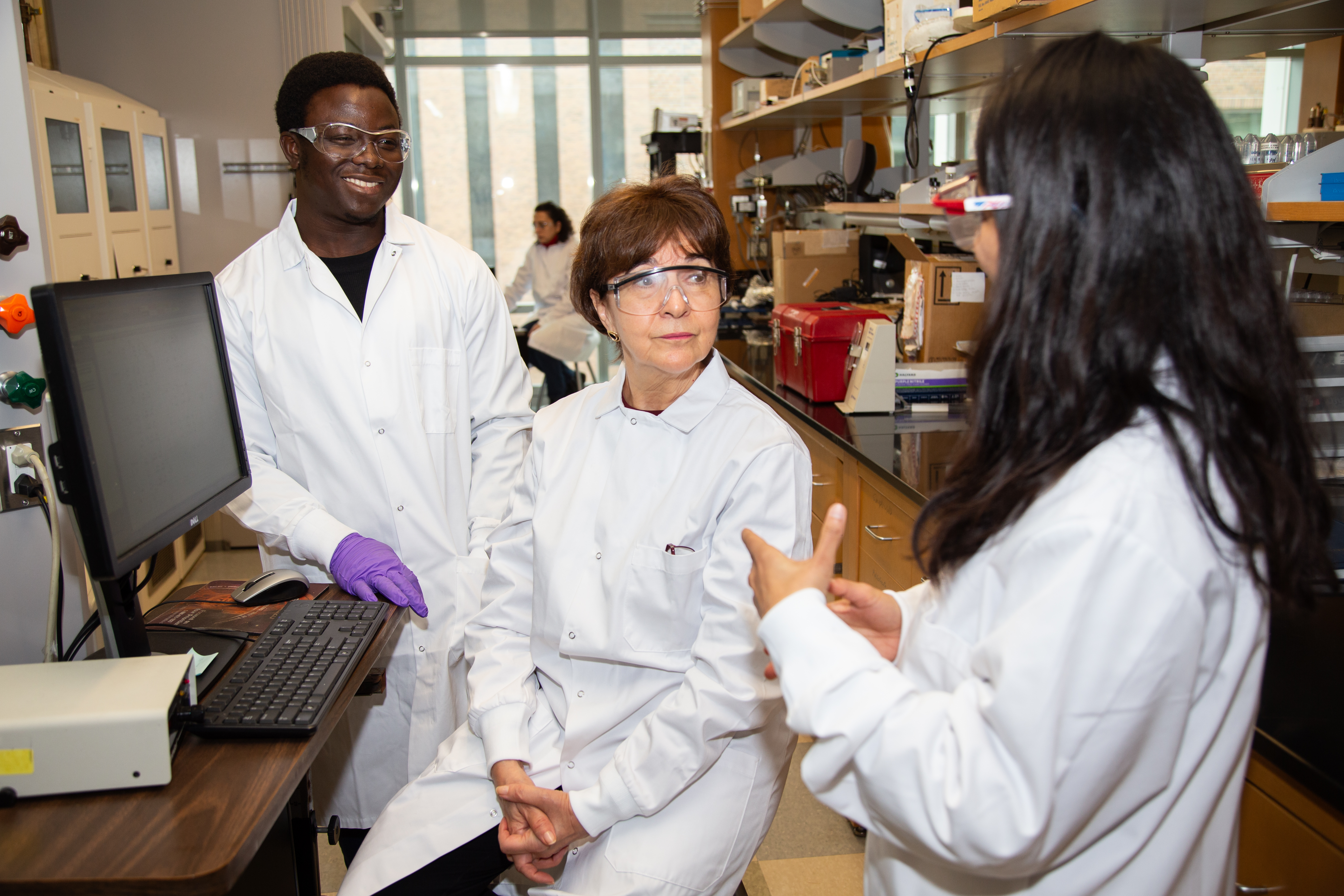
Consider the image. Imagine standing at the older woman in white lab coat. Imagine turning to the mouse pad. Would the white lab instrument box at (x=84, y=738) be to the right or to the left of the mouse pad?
left

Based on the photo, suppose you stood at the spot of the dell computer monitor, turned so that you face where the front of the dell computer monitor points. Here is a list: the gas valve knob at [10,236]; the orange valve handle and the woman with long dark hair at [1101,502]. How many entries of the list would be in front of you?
1

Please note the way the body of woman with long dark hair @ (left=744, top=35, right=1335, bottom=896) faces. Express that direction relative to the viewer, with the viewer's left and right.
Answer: facing away from the viewer and to the left of the viewer

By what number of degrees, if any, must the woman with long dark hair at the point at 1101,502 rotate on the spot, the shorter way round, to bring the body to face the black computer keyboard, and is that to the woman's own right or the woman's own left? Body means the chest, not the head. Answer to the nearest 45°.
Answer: approximately 45° to the woman's own left

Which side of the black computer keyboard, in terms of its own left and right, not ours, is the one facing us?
right

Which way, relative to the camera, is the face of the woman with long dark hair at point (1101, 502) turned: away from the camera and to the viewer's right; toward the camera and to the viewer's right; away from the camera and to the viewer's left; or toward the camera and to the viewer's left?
away from the camera and to the viewer's left

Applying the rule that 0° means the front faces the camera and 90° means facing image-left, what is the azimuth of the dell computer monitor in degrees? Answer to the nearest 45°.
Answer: approximately 315°

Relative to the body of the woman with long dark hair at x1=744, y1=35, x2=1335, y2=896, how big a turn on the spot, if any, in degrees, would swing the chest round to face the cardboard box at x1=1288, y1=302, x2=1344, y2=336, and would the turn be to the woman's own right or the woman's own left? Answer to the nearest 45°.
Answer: approximately 45° to the woman's own right

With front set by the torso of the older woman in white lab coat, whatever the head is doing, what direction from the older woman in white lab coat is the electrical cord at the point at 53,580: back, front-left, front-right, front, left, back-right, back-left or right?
front-right
